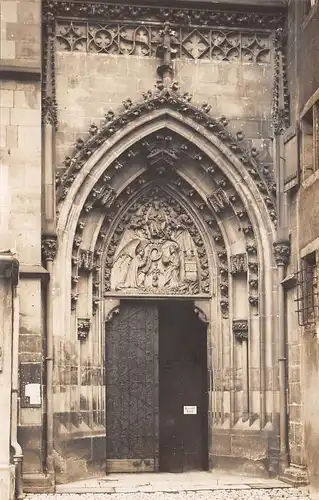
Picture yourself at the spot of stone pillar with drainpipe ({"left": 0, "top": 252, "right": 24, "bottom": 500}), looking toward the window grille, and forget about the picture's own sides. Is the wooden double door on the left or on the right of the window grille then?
left

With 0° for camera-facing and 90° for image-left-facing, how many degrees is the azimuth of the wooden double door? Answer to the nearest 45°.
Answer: approximately 0°

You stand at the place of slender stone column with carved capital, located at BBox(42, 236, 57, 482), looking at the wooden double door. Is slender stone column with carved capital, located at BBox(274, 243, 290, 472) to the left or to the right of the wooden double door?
right

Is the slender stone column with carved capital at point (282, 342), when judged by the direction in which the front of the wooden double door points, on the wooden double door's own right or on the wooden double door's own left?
on the wooden double door's own left

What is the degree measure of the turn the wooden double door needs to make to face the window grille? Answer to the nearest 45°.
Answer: approximately 45° to its left

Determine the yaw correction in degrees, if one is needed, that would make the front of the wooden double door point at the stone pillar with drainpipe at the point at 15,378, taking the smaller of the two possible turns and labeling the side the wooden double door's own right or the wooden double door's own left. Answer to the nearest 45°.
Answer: approximately 45° to the wooden double door's own right
